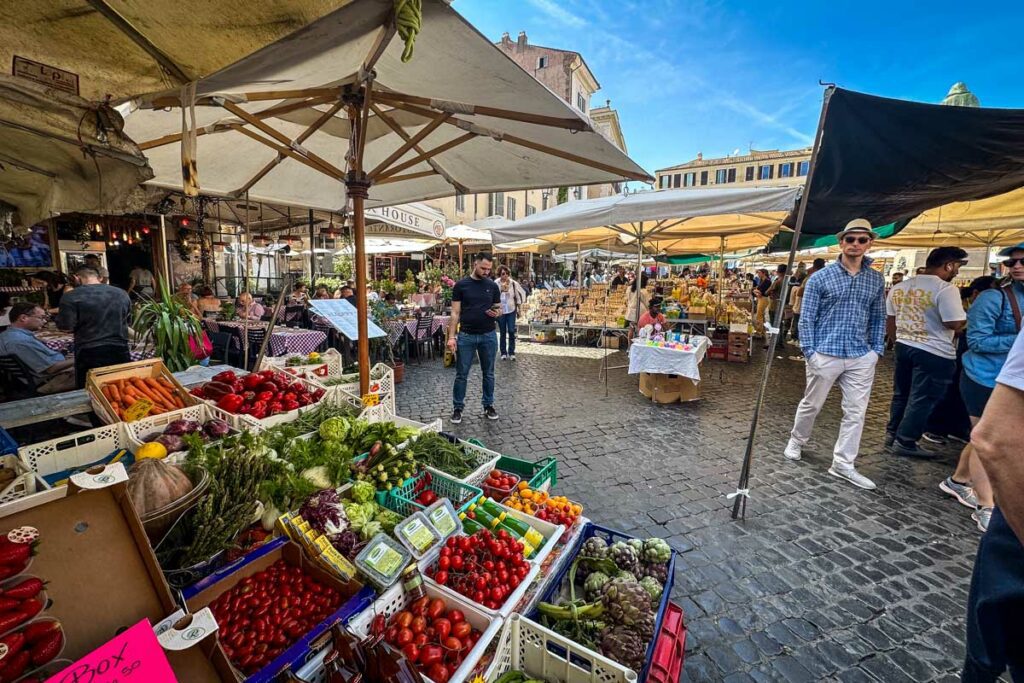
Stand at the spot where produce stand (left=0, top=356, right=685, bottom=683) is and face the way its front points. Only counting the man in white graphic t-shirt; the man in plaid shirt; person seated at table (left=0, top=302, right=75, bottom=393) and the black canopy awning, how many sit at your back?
1

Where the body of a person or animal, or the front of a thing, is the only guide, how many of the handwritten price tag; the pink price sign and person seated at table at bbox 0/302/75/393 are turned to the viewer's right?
1

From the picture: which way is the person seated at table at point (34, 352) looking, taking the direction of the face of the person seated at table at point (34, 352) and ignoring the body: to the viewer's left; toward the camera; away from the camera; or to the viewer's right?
to the viewer's right

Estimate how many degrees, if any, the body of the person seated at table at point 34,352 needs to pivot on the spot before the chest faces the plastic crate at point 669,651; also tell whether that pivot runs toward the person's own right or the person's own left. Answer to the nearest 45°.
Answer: approximately 90° to the person's own right

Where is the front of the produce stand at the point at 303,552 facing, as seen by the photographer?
facing the viewer and to the right of the viewer

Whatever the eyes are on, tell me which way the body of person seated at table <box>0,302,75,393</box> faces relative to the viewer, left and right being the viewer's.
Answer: facing to the right of the viewer

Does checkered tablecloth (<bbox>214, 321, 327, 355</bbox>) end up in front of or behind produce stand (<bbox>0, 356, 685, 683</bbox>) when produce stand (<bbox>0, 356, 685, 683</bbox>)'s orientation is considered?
behind

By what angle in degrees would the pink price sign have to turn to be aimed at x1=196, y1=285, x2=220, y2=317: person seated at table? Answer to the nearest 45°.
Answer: approximately 180°
